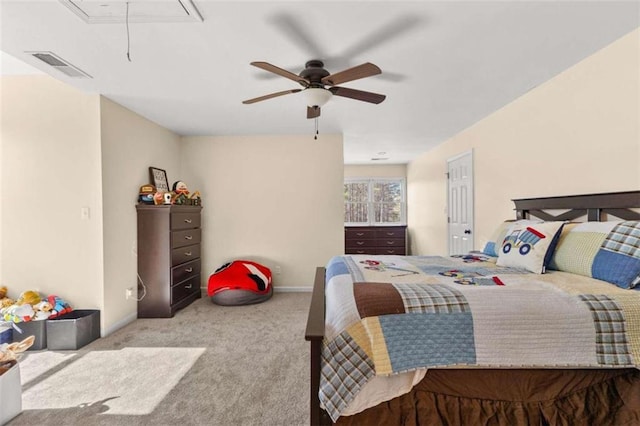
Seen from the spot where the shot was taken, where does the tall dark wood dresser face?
facing the viewer and to the right of the viewer

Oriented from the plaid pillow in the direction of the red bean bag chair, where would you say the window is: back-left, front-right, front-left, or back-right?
front-right

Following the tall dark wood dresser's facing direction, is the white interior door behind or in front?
in front

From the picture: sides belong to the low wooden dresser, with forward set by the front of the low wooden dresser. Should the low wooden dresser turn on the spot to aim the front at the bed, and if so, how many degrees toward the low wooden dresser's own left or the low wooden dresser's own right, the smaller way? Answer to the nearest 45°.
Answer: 0° — it already faces it

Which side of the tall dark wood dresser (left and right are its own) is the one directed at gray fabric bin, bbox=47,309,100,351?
right

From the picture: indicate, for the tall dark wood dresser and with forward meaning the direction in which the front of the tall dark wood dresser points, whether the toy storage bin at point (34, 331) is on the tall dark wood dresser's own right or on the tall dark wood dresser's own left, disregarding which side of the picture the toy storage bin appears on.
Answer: on the tall dark wood dresser's own right

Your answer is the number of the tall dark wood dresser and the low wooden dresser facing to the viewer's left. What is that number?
0

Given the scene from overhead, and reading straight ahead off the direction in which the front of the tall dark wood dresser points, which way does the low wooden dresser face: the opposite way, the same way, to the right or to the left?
to the right

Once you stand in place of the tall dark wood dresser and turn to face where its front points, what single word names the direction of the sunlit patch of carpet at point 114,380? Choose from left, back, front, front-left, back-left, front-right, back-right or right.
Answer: front-right

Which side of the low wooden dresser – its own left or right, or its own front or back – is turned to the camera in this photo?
front

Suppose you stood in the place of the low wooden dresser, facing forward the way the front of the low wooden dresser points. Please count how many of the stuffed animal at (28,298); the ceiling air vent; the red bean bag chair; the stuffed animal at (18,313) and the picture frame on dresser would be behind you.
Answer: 0

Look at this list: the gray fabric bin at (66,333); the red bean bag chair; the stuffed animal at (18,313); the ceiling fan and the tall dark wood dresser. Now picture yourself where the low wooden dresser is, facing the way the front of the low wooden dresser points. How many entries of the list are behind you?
0

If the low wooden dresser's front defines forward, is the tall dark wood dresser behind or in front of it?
in front

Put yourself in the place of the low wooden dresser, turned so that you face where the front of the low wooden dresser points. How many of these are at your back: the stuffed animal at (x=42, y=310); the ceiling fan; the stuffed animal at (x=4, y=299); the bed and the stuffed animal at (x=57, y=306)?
0
